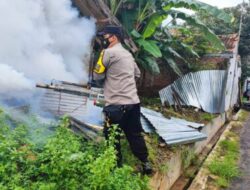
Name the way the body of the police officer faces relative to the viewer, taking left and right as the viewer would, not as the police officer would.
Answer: facing away from the viewer and to the left of the viewer

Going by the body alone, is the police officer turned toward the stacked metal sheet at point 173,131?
no

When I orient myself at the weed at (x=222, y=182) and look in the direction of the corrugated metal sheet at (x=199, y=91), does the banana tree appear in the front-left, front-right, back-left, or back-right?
front-left

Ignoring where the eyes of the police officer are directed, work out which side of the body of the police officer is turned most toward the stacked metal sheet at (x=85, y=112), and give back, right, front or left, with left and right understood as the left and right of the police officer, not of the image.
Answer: front

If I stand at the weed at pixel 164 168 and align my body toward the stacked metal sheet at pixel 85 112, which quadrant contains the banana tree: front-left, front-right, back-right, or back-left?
front-right

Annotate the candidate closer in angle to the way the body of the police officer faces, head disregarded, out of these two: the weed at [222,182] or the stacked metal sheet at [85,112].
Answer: the stacked metal sheet

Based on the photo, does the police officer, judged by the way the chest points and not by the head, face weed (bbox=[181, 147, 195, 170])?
no

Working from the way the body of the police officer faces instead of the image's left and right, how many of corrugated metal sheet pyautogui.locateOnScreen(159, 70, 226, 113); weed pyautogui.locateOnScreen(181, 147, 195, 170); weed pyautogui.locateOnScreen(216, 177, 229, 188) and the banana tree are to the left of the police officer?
0

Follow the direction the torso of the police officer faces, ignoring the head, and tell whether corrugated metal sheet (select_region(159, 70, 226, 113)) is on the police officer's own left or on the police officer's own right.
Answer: on the police officer's own right
